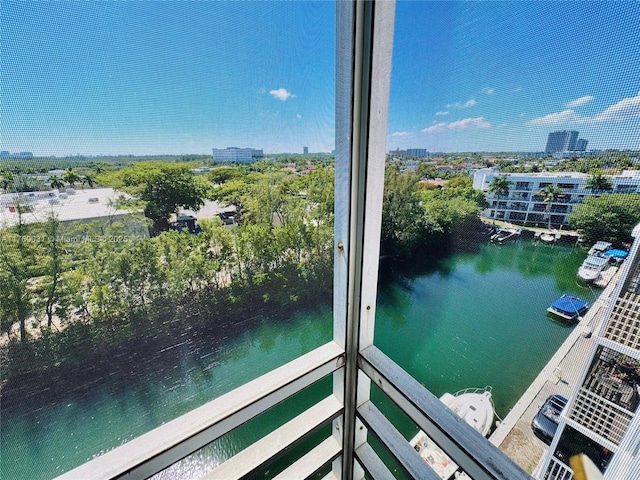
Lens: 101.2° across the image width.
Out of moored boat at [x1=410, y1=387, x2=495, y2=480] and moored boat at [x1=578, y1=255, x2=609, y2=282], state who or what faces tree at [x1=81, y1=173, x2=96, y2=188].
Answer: moored boat at [x1=578, y1=255, x2=609, y2=282]

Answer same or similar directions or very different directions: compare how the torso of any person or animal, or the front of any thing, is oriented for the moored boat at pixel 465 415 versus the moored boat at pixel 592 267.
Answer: very different directions

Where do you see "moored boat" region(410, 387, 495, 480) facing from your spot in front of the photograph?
facing away from the viewer and to the right of the viewer

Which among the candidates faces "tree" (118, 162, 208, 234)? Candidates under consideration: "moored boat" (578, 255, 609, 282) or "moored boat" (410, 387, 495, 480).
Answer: "moored boat" (578, 255, 609, 282)

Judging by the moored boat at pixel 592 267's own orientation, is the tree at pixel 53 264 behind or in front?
in front
